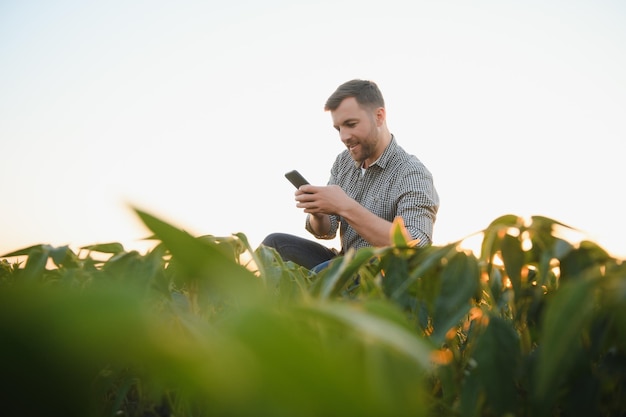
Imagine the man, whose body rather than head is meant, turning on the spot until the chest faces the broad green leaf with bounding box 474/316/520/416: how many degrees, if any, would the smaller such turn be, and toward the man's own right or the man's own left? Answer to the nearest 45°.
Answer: approximately 45° to the man's own left

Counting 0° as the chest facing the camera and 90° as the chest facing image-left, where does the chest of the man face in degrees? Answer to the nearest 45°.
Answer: approximately 45°

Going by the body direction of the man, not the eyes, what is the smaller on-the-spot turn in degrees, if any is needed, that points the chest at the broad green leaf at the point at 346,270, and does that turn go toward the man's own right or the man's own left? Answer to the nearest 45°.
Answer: approximately 45° to the man's own left

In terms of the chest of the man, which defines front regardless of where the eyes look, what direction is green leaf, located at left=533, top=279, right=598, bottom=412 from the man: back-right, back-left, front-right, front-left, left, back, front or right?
front-left

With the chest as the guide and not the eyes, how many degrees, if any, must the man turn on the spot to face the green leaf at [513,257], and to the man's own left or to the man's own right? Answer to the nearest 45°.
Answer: approximately 45° to the man's own left

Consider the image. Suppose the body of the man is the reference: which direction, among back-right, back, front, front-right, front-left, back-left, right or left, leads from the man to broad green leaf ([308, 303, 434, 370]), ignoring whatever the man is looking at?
front-left
